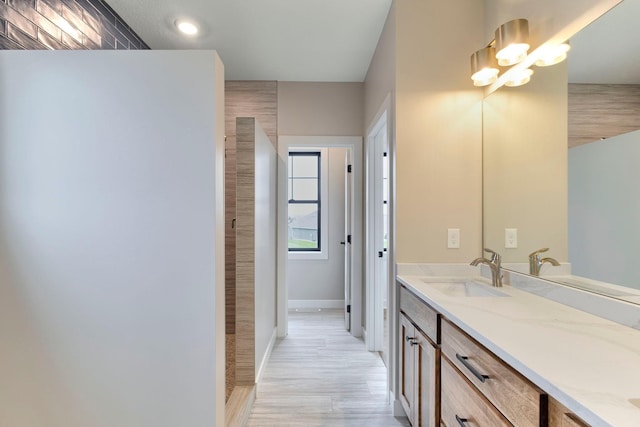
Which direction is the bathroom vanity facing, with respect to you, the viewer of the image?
facing the viewer and to the left of the viewer

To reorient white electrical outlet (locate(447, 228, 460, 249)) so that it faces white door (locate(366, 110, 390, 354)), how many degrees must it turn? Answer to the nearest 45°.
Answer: approximately 135° to its right

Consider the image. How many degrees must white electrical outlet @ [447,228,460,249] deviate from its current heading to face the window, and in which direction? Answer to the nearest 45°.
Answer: approximately 135° to its right

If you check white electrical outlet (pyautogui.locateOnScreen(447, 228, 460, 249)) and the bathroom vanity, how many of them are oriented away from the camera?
0
